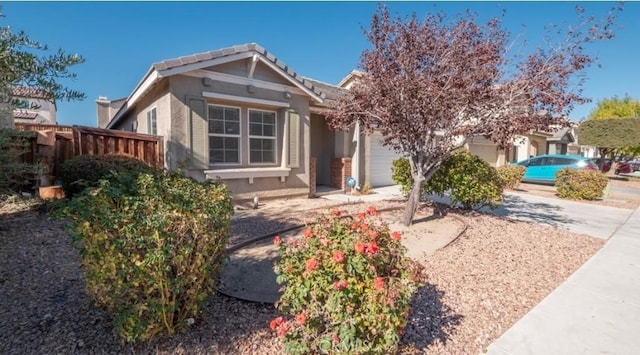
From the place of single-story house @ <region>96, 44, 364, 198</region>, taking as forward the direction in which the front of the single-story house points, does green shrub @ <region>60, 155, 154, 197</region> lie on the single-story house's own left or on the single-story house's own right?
on the single-story house's own right

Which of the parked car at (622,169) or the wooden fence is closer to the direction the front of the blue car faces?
the wooden fence

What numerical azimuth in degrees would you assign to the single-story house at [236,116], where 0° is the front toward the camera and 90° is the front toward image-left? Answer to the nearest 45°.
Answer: approximately 315°

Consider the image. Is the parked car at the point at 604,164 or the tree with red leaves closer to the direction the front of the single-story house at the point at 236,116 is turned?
the tree with red leaves

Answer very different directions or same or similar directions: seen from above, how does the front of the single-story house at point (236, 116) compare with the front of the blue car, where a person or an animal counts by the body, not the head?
very different directions

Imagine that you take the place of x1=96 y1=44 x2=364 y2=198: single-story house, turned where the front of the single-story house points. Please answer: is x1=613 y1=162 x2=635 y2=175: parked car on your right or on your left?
on your left

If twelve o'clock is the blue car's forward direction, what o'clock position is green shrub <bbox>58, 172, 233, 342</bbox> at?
The green shrub is roughly at 9 o'clock from the blue car.

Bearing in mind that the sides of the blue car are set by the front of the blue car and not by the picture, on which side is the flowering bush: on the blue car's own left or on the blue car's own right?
on the blue car's own left
